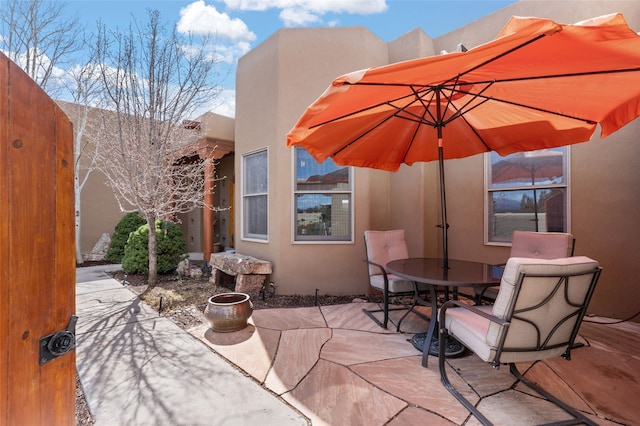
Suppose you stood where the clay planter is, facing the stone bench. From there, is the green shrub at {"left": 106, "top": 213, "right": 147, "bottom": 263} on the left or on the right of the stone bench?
left

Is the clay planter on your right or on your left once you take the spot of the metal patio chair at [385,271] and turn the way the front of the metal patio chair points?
on your right

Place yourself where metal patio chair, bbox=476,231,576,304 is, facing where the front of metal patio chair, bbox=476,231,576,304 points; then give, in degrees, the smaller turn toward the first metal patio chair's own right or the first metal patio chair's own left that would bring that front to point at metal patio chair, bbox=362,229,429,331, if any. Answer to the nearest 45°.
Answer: approximately 45° to the first metal patio chair's own right

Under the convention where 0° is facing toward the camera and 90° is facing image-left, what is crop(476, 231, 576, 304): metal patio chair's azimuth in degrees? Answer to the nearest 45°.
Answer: approximately 45°

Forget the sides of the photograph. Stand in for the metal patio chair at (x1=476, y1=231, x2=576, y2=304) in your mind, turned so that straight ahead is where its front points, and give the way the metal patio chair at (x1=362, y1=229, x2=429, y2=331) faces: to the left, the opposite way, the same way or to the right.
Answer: to the left

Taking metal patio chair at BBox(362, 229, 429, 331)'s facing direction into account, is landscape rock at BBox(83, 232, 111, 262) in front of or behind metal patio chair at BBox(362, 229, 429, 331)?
behind

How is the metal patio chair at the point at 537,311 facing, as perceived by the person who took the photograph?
facing away from the viewer and to the left of the viewer
